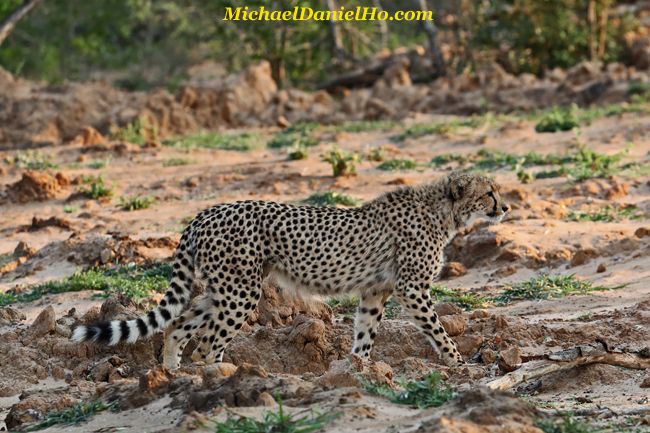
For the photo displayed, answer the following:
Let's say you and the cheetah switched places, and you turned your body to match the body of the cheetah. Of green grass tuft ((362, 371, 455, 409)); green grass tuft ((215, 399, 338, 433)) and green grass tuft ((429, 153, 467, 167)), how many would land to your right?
2

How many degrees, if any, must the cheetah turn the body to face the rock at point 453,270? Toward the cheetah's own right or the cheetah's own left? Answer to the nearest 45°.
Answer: approximately 45° to the cheetah's own left

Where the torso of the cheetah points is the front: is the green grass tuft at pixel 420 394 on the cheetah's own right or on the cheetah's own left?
on the cheetah's own right

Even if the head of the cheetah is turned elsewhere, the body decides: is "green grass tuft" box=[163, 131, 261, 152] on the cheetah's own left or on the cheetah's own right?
on the cheetah's own left

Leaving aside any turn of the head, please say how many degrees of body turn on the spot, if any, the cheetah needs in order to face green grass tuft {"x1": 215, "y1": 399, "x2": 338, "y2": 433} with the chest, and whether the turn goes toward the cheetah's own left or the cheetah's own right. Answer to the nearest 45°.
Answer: approximately 90° to the cheetah's own right

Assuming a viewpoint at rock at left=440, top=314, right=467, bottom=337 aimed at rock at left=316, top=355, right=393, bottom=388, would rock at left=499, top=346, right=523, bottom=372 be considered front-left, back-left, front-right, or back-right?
front-left

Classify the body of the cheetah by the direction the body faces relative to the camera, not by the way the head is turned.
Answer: to the viewer's right

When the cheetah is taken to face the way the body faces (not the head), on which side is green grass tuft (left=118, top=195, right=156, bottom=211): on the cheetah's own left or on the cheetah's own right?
on the cheetah's own left

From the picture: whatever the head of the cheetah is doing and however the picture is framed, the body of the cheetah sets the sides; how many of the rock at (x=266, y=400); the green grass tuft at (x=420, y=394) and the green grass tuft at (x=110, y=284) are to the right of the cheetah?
2

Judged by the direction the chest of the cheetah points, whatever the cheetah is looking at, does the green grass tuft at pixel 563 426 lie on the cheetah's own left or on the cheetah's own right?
on the cheetah's own right

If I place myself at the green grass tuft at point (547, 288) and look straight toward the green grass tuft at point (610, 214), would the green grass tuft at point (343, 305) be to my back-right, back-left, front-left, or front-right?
back-left

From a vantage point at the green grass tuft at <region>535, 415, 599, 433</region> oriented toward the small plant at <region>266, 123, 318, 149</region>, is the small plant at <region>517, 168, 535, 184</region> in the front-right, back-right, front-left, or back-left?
front-right

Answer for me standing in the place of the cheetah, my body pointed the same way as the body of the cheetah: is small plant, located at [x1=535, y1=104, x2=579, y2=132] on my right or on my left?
on my left

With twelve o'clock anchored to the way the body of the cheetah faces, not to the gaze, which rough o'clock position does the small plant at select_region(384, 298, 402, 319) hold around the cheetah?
The small plant is roughly at 10 o'clock from the cheetah.

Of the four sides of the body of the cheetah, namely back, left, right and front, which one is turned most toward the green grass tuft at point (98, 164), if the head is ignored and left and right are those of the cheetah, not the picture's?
left

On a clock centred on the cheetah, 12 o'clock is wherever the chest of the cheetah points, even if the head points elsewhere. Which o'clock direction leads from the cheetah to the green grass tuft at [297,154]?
The green grass tuft is roughly at 9 o'clock from the cheetah.

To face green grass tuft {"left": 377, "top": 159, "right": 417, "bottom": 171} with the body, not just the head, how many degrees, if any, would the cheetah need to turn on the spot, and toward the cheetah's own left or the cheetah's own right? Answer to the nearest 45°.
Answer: approximately 90° to the cheetah's own left
